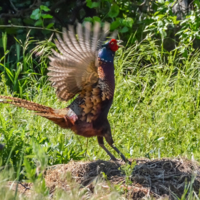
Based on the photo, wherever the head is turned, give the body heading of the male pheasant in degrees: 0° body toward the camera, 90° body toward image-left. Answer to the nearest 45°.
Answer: approximately 270°
